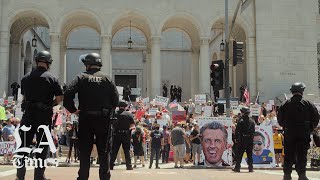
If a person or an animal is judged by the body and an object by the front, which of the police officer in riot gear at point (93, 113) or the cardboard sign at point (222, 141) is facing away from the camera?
the police officer in riot gear

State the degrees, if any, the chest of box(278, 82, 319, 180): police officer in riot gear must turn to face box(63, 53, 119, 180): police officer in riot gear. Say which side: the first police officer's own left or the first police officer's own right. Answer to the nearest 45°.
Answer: approximately 135° to the first police officer's own left

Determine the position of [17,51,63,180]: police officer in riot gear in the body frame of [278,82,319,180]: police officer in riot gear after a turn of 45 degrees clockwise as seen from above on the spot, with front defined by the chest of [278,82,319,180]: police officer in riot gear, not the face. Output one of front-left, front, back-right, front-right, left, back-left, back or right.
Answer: back

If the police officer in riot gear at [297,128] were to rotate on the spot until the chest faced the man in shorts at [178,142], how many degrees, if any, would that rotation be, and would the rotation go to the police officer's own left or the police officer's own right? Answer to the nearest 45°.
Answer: approximately 45° to the police officer's own left

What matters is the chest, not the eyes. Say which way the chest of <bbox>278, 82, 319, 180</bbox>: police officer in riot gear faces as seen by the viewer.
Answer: away from the camera

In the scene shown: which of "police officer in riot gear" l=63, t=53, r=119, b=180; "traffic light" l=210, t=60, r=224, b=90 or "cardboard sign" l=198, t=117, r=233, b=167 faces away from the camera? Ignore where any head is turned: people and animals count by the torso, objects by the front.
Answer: the police officer in riot gear

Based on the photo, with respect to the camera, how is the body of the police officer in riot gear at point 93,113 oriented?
away from the camera
